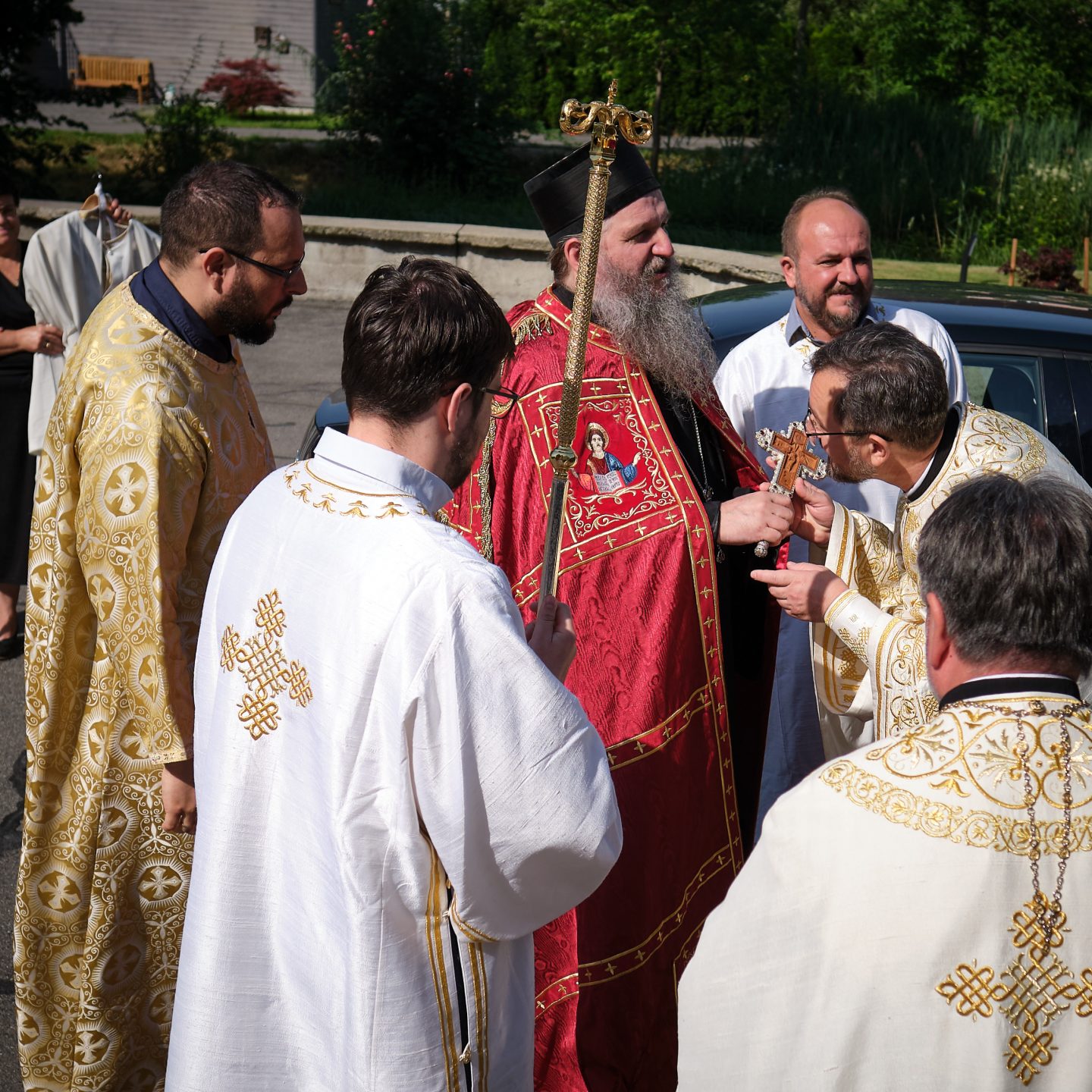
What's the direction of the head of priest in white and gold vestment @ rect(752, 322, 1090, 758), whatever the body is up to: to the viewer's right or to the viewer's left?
to the viewer's left

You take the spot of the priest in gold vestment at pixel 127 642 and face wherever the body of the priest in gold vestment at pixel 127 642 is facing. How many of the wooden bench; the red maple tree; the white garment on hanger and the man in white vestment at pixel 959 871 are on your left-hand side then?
3

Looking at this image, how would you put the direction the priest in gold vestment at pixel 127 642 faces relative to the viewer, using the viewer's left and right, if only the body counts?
facing to the right of the viewer

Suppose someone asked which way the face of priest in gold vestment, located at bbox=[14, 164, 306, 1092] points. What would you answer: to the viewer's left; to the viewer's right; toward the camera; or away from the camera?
to the viewer's right

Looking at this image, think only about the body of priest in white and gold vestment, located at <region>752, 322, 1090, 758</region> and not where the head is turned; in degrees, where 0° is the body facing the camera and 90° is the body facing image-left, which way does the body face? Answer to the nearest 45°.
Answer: approximately 90°
